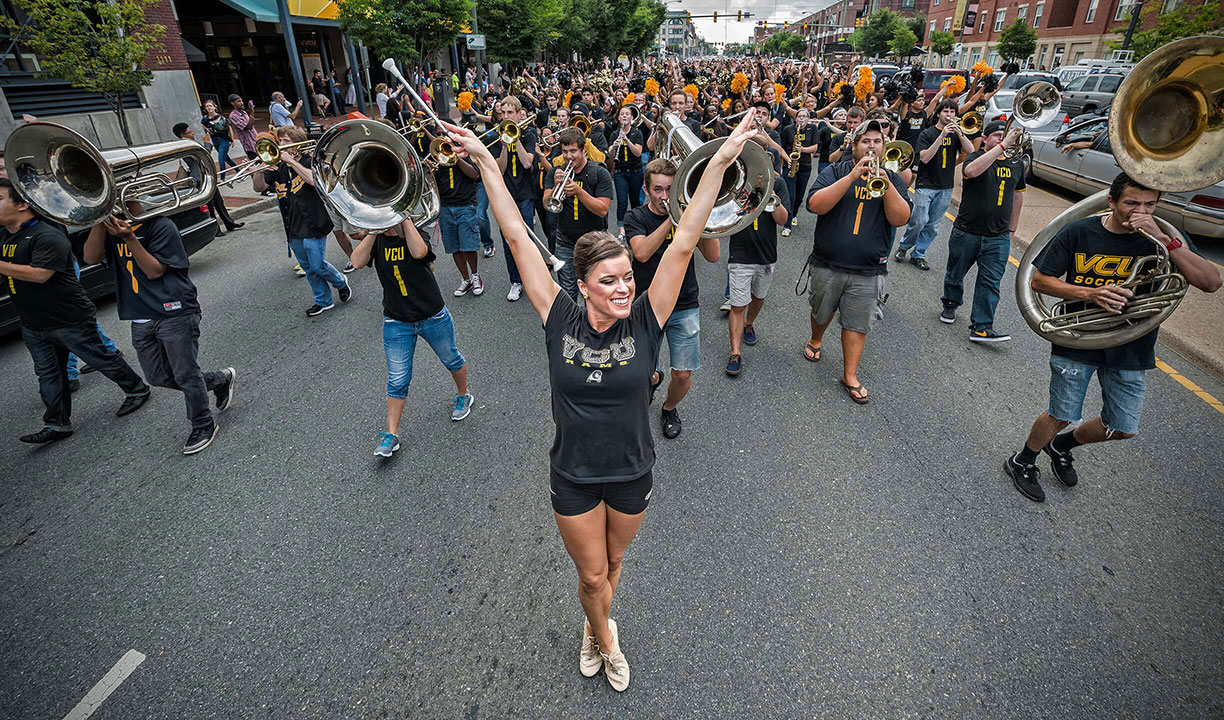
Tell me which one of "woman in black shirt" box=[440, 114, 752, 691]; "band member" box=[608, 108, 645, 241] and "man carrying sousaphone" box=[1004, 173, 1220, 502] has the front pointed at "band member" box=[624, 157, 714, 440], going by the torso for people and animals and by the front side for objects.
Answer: "band member" box=[608, 108, 645, 241]

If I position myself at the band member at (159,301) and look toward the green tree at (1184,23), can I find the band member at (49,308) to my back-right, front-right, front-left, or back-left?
back-left

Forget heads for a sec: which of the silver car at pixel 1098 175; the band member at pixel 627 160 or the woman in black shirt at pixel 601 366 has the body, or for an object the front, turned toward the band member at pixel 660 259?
the band member at pixel 627 160

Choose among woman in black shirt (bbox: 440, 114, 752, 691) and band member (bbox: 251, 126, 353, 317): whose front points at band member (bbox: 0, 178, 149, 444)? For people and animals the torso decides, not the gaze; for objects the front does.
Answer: band member (bbox: 251, 126, 353, 317)

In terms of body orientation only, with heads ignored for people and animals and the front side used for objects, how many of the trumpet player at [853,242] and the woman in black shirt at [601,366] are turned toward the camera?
2

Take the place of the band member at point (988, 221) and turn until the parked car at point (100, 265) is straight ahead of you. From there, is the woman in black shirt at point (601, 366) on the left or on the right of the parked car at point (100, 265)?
left

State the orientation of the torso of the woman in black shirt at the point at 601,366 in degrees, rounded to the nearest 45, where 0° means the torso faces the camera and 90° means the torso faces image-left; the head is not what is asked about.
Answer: approximately 0°

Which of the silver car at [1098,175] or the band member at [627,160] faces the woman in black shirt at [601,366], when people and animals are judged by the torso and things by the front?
the band member

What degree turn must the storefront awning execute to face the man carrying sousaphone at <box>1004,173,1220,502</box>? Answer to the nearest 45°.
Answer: approximately 45° to its right
